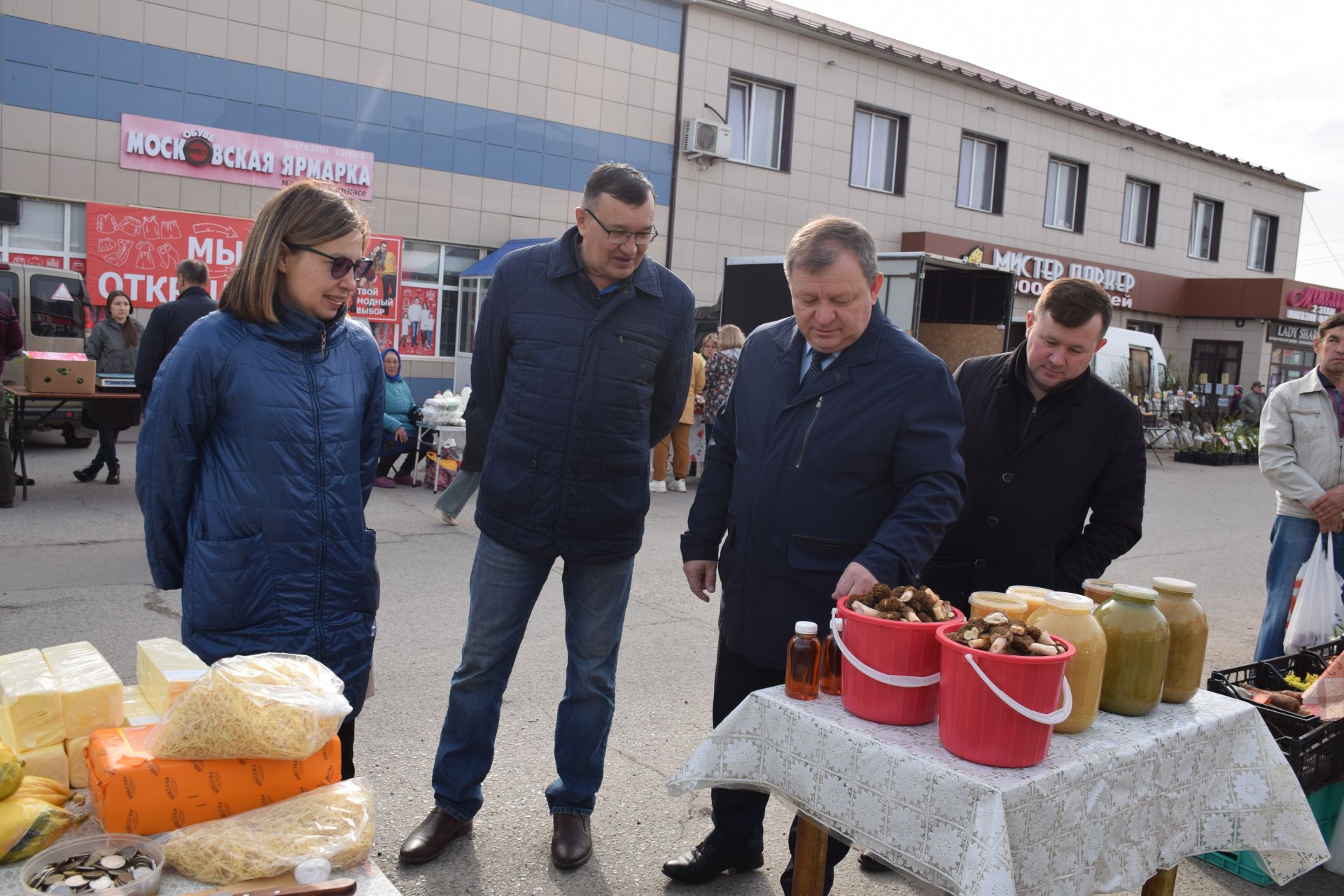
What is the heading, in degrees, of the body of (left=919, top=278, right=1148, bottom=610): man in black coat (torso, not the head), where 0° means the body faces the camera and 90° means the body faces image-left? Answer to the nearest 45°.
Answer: approximately 45°

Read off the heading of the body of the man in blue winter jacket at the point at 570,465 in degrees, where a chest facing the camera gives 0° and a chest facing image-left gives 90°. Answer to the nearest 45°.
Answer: approximately 0°

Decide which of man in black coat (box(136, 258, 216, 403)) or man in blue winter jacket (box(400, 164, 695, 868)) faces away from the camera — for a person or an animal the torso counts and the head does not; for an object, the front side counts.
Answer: the man in black coat

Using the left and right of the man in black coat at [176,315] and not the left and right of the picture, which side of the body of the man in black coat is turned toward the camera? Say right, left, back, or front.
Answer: back

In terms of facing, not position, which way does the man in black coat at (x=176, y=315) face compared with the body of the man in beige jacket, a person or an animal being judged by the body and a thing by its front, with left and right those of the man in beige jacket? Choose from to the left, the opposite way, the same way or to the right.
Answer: the opposite way

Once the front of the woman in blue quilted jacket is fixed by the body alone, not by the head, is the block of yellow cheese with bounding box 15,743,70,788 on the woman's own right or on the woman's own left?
on the woman's own right

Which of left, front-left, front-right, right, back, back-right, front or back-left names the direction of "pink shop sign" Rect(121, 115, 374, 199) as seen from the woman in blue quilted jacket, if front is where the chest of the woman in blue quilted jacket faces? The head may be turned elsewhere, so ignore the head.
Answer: back-left

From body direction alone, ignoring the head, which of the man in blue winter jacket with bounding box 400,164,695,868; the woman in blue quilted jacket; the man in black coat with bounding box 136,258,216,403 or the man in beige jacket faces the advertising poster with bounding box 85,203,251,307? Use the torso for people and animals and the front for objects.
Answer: the man in black coat

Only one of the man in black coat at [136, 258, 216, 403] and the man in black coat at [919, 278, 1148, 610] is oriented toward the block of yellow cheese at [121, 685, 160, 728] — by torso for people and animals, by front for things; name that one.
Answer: the man in black coat at [919, 278, 1148, 610]

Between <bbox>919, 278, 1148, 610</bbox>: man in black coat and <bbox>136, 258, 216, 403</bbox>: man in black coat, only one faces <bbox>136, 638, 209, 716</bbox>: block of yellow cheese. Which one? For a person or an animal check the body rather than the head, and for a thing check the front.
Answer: <bbox>919, 278, 1148, 610</bbox>: man in black coat

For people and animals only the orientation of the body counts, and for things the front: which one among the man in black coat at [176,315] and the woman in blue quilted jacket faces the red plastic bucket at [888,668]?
the woman in blue quilted jacket

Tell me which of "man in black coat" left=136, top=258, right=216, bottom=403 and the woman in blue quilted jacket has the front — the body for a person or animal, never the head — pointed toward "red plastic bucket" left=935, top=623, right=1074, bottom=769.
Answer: the woman in blue quilted jacket
